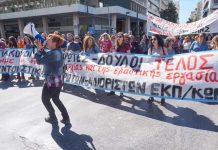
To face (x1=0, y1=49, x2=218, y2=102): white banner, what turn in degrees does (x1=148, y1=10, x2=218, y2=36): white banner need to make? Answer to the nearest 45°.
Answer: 0° — it already faces it

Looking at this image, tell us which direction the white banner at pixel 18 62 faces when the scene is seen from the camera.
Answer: facing the viewer

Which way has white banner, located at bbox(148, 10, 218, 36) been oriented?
toward the camera

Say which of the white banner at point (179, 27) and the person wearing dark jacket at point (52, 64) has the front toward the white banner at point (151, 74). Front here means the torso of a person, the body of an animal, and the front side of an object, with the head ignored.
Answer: the white banner at point (179, 27)

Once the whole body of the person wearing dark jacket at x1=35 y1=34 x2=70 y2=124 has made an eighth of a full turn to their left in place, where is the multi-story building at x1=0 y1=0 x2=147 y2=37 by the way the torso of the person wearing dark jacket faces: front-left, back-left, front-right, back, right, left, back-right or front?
back-right

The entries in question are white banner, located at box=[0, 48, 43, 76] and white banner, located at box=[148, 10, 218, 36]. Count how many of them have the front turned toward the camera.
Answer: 2

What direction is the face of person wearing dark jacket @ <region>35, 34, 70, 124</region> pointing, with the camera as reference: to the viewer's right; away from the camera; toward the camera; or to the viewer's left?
to the viewer's left

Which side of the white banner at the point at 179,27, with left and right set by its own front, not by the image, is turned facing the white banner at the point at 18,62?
right

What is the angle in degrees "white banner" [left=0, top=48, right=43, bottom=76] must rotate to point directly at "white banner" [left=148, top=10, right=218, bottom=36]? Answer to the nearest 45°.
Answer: approximately 90° to its left

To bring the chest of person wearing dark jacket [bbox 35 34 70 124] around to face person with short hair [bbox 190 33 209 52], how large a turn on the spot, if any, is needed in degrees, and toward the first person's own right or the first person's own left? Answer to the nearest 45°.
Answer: approximately 135° to the first person's own right

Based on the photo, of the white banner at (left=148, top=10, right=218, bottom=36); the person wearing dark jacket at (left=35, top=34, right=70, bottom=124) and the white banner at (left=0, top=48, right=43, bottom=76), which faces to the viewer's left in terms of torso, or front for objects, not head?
the person wearing dark jacket

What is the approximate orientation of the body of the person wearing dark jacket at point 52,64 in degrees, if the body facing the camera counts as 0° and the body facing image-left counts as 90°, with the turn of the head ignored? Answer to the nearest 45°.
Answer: approximately 90°

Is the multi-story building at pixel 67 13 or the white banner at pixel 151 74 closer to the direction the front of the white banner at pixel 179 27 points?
the white banner

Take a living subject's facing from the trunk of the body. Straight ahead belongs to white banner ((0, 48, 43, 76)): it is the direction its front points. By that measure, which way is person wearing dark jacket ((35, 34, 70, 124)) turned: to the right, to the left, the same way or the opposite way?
to the right

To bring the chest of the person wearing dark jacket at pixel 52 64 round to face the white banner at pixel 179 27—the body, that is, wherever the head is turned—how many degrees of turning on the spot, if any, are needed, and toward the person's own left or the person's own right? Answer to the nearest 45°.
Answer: approximately 135° to the person's own right
